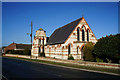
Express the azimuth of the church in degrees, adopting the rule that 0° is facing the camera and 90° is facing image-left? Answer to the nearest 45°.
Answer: approximately 315°

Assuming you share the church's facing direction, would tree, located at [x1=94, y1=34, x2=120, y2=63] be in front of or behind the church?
in front
